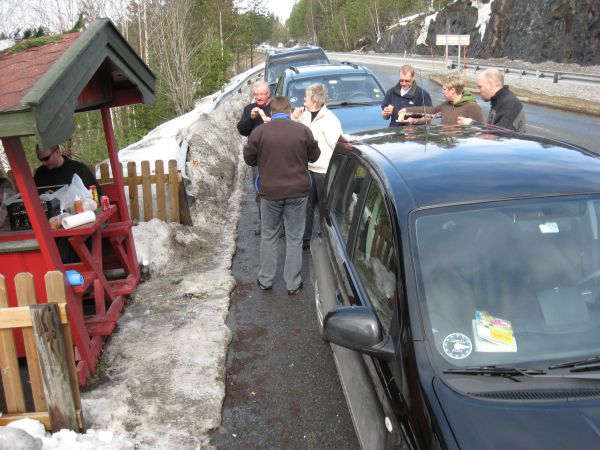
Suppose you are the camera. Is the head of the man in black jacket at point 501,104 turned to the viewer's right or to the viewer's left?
to the viewer's left

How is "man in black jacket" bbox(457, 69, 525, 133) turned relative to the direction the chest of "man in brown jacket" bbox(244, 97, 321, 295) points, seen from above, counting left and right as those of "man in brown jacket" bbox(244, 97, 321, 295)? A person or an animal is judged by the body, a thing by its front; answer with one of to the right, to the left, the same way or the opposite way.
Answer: to the left

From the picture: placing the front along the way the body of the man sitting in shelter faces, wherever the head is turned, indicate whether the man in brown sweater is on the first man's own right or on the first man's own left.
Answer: on the first man's own left

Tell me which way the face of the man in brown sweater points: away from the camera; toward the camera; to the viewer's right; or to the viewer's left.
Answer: to the viewer's left

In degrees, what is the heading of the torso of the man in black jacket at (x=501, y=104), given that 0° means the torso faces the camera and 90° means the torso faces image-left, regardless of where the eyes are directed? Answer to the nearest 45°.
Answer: approximately 90°

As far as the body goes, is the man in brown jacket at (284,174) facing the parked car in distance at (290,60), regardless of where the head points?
yes

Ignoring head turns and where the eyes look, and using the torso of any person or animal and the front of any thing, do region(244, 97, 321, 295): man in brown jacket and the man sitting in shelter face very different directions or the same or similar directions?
very different directions

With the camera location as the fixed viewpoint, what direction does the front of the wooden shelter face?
facing the viewer and to the right of the viewer

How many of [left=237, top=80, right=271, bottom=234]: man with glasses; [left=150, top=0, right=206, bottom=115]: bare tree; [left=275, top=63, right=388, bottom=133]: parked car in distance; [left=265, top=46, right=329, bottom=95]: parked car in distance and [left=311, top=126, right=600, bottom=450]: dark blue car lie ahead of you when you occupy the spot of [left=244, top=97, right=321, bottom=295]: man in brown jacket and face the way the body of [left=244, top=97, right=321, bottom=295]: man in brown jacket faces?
4

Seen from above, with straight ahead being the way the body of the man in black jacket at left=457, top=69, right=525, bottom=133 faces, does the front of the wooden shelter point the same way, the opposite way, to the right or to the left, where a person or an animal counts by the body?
the opposite way

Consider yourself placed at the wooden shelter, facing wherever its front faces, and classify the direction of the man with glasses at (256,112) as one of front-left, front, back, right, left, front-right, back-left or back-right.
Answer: left

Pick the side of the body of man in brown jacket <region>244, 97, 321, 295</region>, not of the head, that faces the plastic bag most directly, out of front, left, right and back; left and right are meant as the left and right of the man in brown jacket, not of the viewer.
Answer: left

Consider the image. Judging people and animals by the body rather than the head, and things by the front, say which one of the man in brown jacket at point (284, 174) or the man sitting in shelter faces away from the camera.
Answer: the man in brown jacket

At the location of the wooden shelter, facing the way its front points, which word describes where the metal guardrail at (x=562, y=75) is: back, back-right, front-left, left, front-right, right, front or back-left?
left

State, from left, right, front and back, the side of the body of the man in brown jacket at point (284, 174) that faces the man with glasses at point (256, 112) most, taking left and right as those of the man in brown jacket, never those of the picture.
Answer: front

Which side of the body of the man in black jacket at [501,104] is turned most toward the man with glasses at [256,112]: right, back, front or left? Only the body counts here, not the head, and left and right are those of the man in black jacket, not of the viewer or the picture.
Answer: front

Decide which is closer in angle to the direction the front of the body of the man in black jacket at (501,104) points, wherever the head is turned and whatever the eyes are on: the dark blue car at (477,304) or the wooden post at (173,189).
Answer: the wooden post

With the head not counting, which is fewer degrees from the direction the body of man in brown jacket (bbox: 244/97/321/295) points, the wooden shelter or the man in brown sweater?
the man in brown sweater

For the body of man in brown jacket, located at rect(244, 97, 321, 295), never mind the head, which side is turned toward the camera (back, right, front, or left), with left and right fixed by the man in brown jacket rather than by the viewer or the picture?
back
